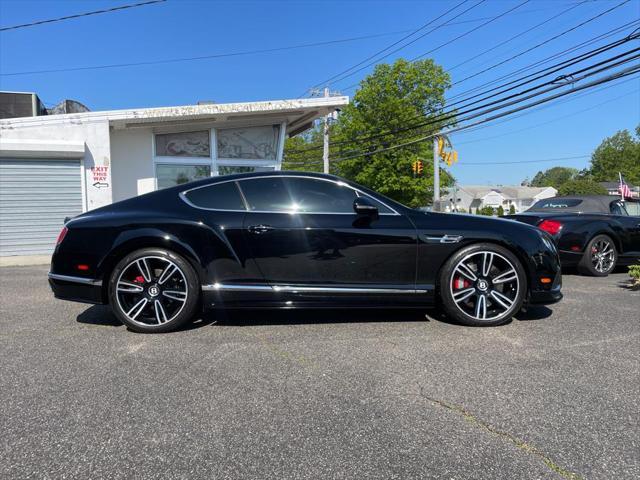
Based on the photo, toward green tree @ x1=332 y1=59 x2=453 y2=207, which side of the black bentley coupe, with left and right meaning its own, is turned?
left

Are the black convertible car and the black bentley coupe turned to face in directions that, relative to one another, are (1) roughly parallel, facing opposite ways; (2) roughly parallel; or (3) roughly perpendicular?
roughly parallel

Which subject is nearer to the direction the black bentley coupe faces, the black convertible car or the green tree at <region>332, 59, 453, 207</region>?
the black convertible car

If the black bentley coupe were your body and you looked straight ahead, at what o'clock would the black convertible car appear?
The black convertible car is roughly at 11 o'clock from the black bentley coupe.

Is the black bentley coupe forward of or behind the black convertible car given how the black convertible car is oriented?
behind

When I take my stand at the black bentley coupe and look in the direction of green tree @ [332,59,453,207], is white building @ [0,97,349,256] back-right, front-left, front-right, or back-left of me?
front-left

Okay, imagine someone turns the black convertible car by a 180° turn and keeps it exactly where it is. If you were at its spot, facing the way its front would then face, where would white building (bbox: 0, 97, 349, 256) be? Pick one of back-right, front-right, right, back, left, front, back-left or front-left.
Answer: front-right

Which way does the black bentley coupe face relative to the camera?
to the viewer's right

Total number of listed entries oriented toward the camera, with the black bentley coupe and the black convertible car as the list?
0

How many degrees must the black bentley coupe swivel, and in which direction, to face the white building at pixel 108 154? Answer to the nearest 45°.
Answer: approximately 135° to its left

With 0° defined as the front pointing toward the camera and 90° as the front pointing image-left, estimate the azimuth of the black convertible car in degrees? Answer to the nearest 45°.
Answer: approximately 225°

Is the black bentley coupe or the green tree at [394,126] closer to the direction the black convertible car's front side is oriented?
the green tree
